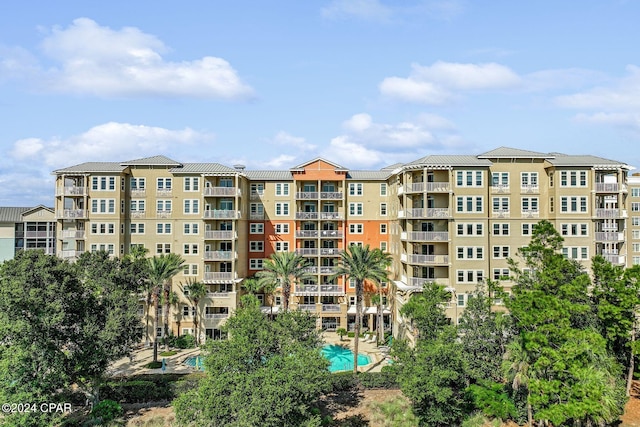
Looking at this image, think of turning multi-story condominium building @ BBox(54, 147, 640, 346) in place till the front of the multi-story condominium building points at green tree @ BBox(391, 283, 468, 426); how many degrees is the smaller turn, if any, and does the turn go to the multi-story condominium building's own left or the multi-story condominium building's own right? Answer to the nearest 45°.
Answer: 0° — it already faces it

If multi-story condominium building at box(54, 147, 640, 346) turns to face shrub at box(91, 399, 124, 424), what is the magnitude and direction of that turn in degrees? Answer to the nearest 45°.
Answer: approximately 45° to its right

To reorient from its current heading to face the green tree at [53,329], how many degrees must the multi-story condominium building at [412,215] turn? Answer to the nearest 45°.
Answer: approximately 45° to its right

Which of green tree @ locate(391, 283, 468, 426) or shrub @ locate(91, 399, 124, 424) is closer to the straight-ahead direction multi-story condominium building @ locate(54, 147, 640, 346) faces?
the green tree

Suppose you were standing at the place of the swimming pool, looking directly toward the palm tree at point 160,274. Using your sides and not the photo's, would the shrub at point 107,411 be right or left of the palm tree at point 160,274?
left

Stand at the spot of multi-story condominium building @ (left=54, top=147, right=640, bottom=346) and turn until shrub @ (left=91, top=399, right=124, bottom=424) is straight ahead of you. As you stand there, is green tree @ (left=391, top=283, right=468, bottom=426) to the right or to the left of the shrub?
left

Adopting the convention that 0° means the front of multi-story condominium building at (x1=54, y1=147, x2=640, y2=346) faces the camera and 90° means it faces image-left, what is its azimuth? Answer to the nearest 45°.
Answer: approximately 0°
